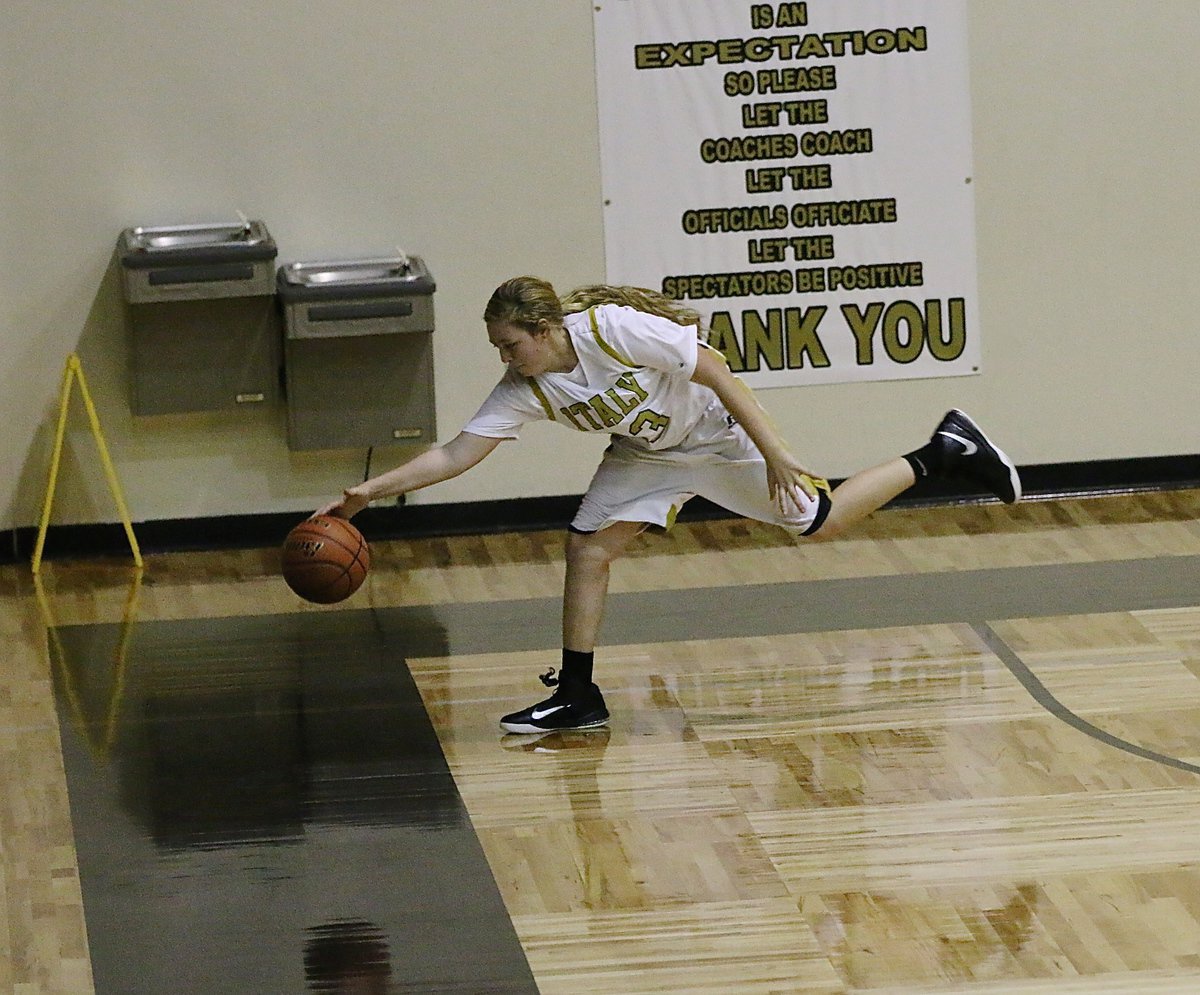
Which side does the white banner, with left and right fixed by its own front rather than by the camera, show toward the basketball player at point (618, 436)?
front

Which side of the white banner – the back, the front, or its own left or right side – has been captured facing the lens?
front
